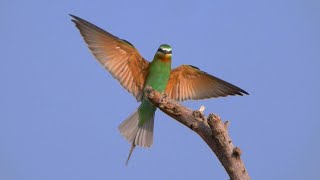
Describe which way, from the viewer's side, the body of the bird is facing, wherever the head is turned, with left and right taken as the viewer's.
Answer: facing the viewer
